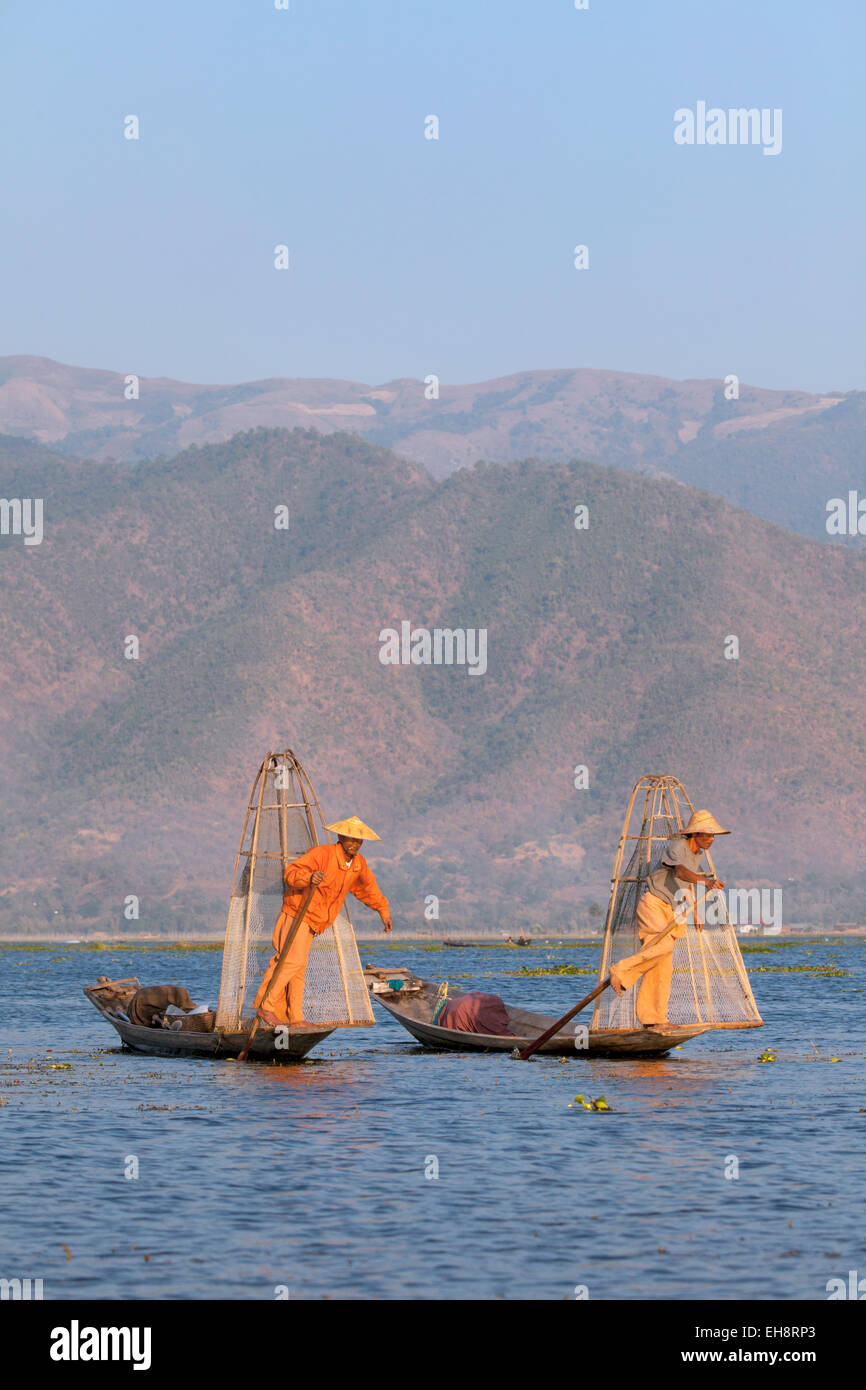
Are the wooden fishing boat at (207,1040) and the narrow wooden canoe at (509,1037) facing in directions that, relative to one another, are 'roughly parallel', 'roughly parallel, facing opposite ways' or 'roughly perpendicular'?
roughly parallel

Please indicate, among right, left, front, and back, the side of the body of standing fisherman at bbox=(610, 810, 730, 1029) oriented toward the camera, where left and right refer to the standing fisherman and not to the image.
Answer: right

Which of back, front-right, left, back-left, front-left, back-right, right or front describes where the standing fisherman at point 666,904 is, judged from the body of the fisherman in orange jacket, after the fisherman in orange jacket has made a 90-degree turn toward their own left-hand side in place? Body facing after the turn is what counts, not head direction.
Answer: front-right

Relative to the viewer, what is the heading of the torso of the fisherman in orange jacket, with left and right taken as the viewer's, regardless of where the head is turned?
facing the viewer and to the right of the viewer

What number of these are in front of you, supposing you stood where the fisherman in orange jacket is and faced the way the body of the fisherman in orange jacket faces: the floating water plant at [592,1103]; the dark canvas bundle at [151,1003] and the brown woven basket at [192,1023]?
1
